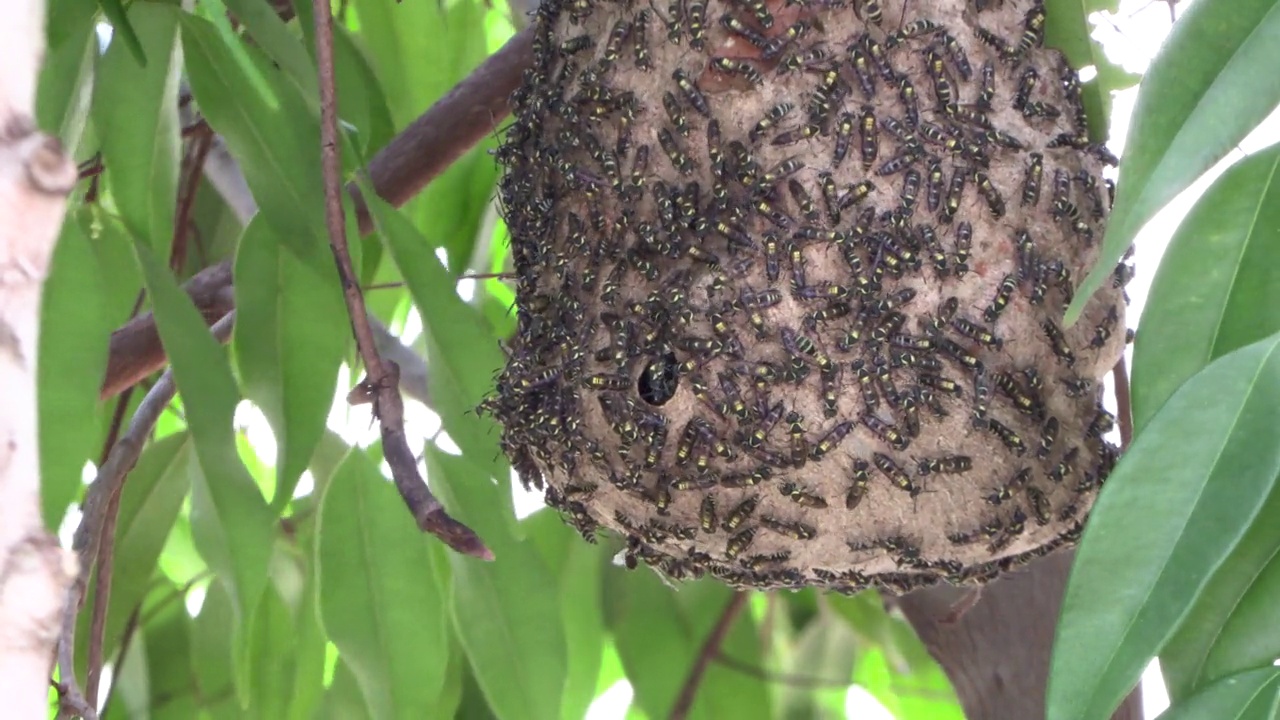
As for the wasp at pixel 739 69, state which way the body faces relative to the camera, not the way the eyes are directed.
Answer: to the viewer's left

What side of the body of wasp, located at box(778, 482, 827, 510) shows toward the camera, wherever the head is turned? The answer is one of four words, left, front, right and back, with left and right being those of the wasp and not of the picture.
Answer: left

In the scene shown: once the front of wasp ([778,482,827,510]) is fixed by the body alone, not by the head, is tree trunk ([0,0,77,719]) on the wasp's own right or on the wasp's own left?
on the wasp's own left
